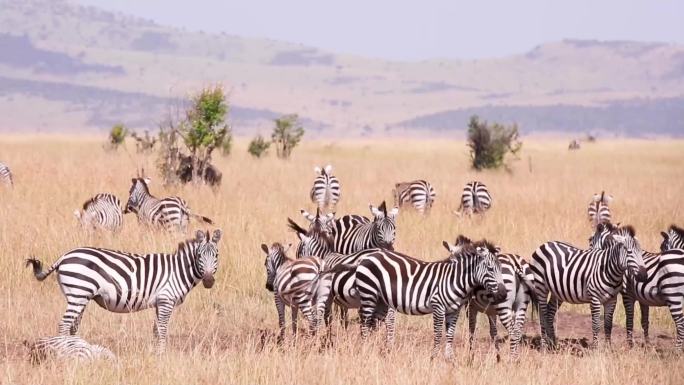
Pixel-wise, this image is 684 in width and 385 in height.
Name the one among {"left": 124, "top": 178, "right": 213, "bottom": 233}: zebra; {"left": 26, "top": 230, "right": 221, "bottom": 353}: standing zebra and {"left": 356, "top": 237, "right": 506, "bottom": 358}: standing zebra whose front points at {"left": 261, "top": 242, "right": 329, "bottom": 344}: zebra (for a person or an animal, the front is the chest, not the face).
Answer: {"left": 26, "top": 230, "right": 221, "bottom": 353}: standing zebra

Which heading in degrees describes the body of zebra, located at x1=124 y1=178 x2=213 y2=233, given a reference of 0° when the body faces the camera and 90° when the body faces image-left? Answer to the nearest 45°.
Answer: approximately 135°

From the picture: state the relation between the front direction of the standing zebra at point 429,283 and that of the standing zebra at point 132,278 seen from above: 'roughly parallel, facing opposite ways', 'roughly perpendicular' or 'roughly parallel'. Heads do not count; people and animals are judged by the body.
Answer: roughly parallel

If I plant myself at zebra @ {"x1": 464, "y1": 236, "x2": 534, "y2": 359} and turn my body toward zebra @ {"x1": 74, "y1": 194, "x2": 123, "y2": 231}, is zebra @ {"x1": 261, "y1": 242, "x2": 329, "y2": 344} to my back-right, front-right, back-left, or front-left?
front-left

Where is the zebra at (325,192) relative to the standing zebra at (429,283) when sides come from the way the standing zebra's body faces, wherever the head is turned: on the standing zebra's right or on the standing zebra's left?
on the standing zebra's left

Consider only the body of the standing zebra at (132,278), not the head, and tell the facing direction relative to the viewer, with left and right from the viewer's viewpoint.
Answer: facing to the right of the viewer

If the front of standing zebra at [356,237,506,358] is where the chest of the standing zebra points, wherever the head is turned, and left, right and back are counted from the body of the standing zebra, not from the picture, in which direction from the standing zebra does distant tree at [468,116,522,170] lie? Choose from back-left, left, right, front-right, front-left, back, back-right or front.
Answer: left

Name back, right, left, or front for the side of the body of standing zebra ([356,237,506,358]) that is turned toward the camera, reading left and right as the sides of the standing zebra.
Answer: right
